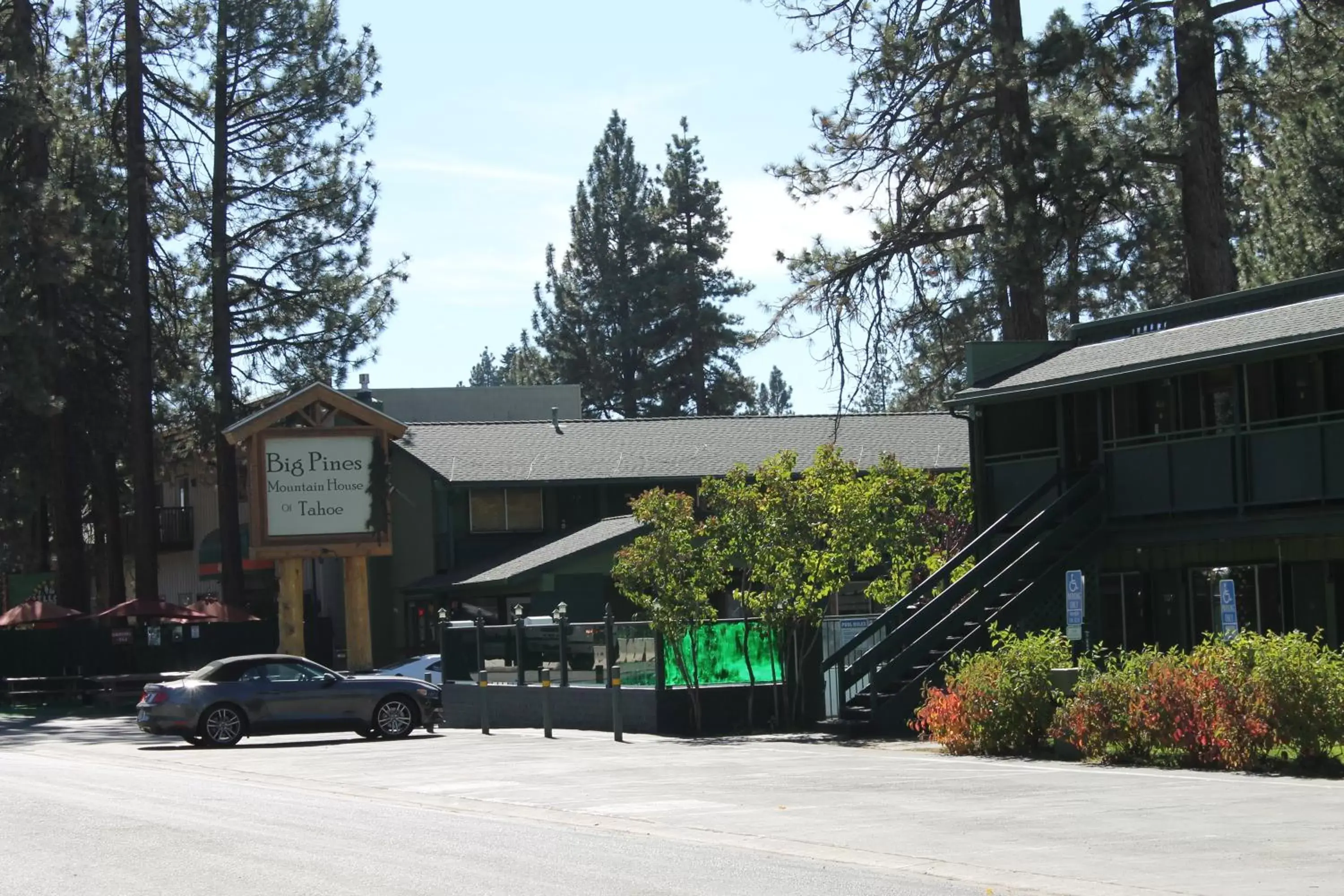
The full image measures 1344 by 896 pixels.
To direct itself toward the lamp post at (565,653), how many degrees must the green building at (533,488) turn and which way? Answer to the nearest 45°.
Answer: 0° — it already faces it

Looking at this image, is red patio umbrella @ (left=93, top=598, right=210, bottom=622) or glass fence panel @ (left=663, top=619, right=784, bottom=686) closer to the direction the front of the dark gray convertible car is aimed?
the glass fence panel

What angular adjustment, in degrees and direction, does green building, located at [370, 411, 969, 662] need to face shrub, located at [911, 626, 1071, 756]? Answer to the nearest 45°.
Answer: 0° — it already faces it

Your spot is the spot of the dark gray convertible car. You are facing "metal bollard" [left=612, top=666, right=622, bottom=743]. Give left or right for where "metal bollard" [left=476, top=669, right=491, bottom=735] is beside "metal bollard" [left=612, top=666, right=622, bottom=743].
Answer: left

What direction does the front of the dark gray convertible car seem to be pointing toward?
to the viewer's right

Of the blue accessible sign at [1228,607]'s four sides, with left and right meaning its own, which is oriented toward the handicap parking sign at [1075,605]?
right
